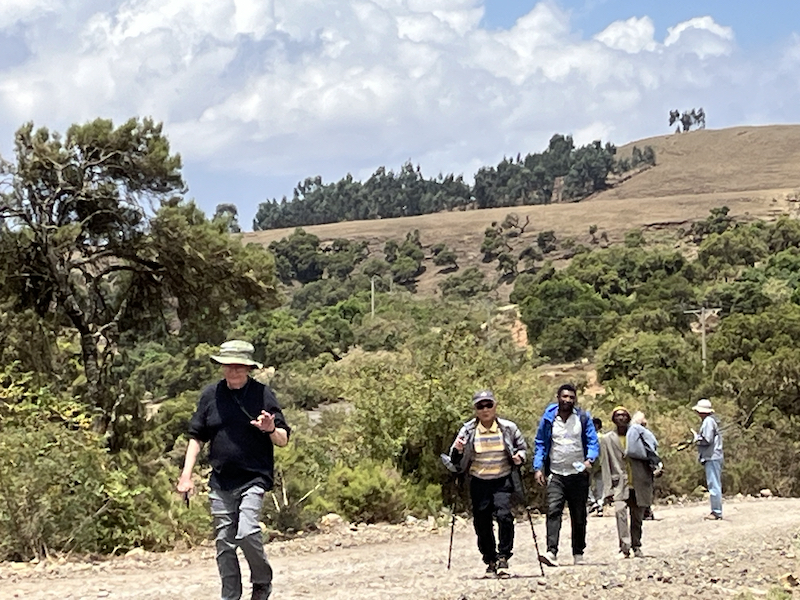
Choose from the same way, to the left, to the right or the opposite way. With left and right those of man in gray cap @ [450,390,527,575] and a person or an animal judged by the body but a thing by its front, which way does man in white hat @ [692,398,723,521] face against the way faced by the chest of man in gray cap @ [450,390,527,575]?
to the right

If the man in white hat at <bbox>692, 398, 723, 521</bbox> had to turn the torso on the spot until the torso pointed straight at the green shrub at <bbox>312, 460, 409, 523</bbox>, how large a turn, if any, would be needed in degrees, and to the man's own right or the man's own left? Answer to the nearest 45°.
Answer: approximately 45° to the man's own left

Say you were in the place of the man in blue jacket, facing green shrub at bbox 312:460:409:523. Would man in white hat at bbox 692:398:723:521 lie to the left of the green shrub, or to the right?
right

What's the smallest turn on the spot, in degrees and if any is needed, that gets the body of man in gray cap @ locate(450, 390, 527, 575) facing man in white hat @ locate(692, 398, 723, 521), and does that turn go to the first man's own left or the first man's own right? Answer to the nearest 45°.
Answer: approximately 135° to the first man's own left

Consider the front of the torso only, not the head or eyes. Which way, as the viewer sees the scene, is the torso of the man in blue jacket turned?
toward the camera

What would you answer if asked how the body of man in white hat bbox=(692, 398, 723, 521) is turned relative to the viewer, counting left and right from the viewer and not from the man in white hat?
facing to the left of the viewer

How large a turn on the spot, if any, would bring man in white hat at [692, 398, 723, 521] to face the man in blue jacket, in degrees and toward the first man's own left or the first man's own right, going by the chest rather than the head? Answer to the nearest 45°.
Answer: approximately 90° to the first man's own left

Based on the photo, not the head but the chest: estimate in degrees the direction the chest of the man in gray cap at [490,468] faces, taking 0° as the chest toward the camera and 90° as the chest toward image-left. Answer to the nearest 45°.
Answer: approximately 0°

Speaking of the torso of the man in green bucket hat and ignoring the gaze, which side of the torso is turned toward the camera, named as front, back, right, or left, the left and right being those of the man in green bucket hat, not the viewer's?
front

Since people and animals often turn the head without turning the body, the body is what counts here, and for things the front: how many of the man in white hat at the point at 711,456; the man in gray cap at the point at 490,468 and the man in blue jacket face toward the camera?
2

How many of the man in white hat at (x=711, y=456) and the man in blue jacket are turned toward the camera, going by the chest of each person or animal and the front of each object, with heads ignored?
1

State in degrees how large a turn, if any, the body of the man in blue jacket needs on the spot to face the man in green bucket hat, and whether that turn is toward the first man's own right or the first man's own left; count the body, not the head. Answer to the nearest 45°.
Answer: approximately 45° to the first man's own right
